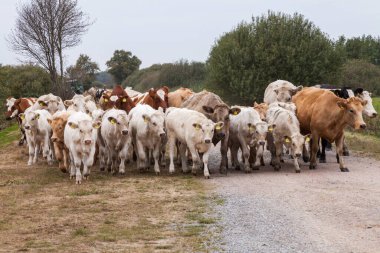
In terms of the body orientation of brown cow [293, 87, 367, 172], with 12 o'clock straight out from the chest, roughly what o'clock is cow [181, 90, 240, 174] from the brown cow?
The cow is roughly at 4 o'clock from the brown cow.

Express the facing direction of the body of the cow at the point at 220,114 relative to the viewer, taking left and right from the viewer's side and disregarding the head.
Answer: facing the viewer and to the right of the viewer

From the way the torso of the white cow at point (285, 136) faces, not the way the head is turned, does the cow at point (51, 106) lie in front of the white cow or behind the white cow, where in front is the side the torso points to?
behind

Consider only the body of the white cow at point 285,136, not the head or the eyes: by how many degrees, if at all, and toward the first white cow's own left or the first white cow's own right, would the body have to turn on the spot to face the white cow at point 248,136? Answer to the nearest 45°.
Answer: approximately 135° to the first white cow's own right

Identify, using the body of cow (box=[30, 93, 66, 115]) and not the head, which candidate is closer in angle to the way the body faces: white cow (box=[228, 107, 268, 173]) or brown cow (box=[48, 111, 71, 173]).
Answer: the brown cow

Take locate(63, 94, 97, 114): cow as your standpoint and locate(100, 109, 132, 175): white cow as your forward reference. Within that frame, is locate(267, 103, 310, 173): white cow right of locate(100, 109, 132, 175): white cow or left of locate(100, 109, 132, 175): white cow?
left

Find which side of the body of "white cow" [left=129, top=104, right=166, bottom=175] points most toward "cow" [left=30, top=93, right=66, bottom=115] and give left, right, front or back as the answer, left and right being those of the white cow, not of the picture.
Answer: back

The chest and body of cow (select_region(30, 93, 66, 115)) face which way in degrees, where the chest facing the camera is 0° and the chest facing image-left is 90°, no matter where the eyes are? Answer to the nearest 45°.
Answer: approximately 0°

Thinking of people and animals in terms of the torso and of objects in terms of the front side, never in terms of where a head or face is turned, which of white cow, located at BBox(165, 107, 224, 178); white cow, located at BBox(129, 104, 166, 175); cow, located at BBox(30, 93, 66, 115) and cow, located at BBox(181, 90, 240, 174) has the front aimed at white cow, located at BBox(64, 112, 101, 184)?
cow, located at BBox(30, 93, 66, 115)

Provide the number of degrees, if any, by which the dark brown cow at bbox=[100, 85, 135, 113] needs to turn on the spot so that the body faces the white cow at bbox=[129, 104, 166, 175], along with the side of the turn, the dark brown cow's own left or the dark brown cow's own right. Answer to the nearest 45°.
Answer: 0° — it already faces it

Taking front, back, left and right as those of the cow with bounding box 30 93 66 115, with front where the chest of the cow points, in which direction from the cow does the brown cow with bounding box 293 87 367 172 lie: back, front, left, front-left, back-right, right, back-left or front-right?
front-left

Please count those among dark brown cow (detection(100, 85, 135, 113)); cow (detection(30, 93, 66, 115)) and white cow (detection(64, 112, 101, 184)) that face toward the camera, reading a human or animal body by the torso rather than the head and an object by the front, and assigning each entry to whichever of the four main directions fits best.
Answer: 3

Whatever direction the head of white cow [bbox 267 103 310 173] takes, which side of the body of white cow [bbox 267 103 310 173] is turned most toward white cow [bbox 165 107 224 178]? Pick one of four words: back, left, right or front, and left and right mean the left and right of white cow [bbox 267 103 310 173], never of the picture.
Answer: right

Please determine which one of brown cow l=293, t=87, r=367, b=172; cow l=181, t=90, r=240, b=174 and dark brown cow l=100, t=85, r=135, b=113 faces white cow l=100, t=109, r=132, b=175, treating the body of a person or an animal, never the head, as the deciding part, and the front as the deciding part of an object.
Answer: the dark brown cow

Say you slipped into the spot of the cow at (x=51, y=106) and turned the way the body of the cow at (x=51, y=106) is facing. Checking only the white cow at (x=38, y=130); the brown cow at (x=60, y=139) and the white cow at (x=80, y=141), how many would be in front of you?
3
